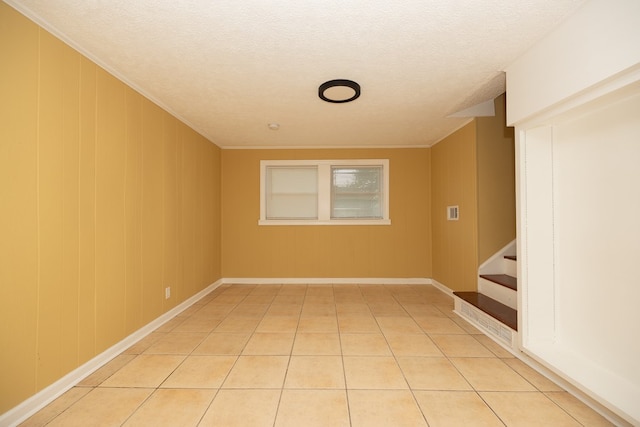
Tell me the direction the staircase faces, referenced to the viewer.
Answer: facing the viewer and to the left of the viewer
